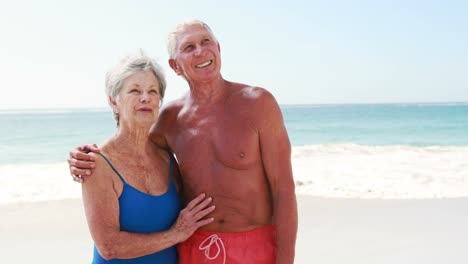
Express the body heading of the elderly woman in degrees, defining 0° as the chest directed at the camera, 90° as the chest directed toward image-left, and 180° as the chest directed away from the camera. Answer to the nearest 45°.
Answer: approximately 315°

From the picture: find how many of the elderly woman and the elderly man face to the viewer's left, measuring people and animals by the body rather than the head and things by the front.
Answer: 0

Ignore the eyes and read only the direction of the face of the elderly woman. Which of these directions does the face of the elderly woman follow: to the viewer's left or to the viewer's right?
to the viewer's right
